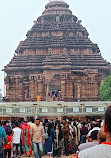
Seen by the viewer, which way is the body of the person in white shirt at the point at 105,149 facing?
away from the camera
